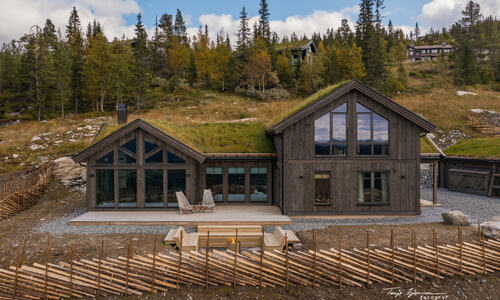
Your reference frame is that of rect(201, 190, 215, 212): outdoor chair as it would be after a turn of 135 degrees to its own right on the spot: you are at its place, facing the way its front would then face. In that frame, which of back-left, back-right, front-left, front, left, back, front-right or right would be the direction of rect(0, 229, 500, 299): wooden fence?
back-left

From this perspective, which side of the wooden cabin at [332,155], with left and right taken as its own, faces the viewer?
front

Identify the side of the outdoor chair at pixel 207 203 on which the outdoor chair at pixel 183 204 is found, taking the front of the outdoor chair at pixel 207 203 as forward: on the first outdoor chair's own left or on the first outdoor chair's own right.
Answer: on the first outdoor chair's own right

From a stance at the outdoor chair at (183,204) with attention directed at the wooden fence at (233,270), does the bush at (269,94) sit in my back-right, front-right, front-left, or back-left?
back-left

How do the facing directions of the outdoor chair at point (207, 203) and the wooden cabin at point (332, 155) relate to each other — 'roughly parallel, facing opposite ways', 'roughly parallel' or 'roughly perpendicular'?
roughly parallel

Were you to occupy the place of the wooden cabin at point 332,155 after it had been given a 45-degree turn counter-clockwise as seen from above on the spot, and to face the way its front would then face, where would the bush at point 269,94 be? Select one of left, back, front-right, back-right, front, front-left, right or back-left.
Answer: back-left

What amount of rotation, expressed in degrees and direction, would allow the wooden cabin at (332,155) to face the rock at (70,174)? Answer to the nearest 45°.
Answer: approximately 135° to its right

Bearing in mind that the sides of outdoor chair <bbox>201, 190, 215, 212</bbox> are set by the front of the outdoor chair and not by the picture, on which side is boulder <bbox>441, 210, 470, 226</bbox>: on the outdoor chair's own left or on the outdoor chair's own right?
on the outdoor chair's own left

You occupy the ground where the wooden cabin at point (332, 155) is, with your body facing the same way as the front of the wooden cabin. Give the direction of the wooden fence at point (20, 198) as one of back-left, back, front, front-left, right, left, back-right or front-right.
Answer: right

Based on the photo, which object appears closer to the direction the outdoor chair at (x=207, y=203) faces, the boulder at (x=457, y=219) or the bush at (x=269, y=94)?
the boulder

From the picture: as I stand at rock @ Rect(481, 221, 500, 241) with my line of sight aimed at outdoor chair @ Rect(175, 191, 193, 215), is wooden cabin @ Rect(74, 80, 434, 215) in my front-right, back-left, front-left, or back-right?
front-right

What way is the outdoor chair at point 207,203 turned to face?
toward the camera

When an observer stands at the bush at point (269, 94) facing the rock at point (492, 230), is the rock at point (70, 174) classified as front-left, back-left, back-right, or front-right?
front-right

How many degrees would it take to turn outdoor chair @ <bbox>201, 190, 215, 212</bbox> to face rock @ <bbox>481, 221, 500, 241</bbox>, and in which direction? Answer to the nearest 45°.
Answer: approximately 45° to its left

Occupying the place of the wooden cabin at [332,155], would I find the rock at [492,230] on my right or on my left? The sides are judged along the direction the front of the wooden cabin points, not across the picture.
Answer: on my left
